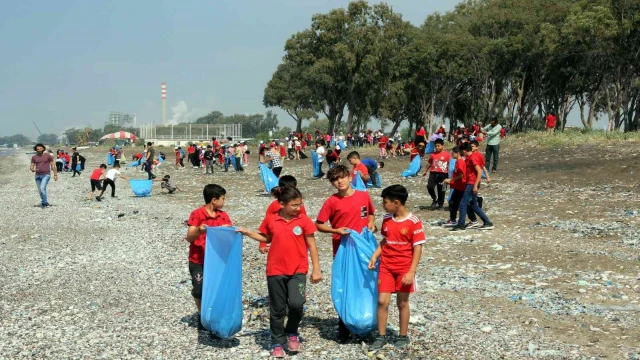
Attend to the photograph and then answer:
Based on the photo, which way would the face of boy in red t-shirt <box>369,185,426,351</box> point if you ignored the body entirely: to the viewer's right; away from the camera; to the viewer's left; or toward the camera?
to the viewer's left

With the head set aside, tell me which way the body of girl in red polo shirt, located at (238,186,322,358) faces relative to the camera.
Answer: toward the camera

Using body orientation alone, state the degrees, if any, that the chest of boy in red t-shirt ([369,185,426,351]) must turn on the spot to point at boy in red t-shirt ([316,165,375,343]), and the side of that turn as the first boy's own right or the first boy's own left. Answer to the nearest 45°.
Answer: approximately 90° to the first boy's own right

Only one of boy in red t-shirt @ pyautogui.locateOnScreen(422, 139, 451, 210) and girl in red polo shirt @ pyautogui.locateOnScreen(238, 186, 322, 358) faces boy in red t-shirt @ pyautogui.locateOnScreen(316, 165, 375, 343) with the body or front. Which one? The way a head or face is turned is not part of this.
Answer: boy in red t-shirt @ pyautogui.locateOnScreen(422, 139, 451, 210)

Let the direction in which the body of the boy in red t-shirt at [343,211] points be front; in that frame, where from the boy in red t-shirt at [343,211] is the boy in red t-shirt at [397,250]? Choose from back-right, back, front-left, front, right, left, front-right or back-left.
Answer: front-left

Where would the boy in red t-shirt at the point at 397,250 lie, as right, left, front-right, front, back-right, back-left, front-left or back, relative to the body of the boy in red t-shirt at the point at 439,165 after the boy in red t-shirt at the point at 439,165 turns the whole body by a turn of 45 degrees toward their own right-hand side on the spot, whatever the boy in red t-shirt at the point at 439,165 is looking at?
front-left

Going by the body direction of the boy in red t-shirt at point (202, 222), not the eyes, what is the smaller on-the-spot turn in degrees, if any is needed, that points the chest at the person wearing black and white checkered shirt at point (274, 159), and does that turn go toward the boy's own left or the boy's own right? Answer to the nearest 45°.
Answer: approximately 135° to the boy's own left

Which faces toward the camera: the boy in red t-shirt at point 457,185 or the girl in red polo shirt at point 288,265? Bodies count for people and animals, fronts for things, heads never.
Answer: the girl in red polo shirt at point 288,265

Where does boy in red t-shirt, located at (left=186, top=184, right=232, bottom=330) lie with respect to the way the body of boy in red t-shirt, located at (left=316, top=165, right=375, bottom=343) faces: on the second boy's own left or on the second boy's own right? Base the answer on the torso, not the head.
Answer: on the second boy's own right

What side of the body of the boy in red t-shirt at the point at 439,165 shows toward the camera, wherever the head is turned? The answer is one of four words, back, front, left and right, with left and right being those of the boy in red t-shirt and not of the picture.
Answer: front
